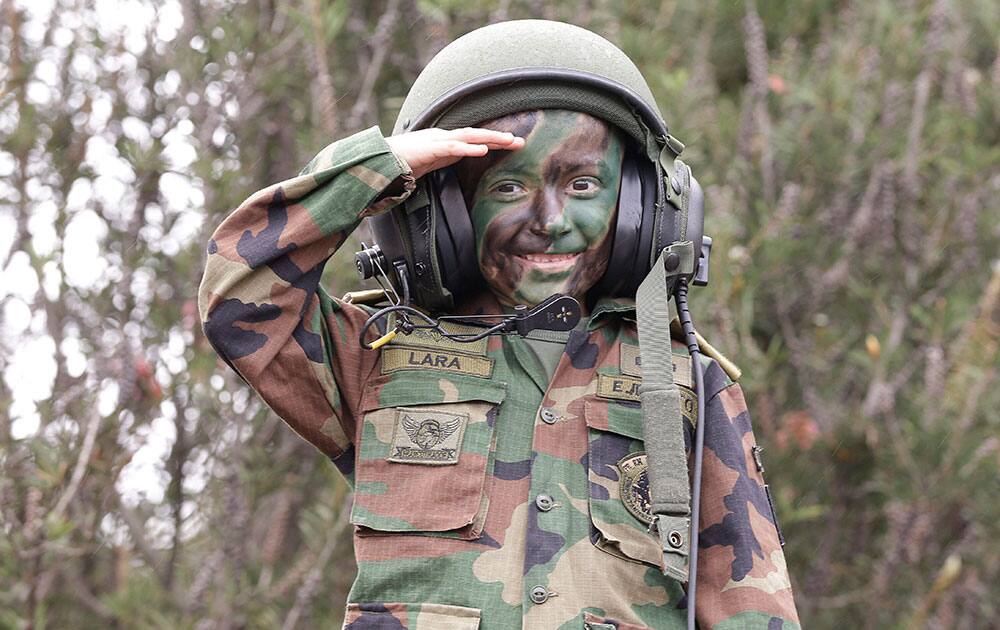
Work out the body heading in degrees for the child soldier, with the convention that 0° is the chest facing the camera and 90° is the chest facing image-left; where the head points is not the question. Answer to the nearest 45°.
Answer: approximately 0°
